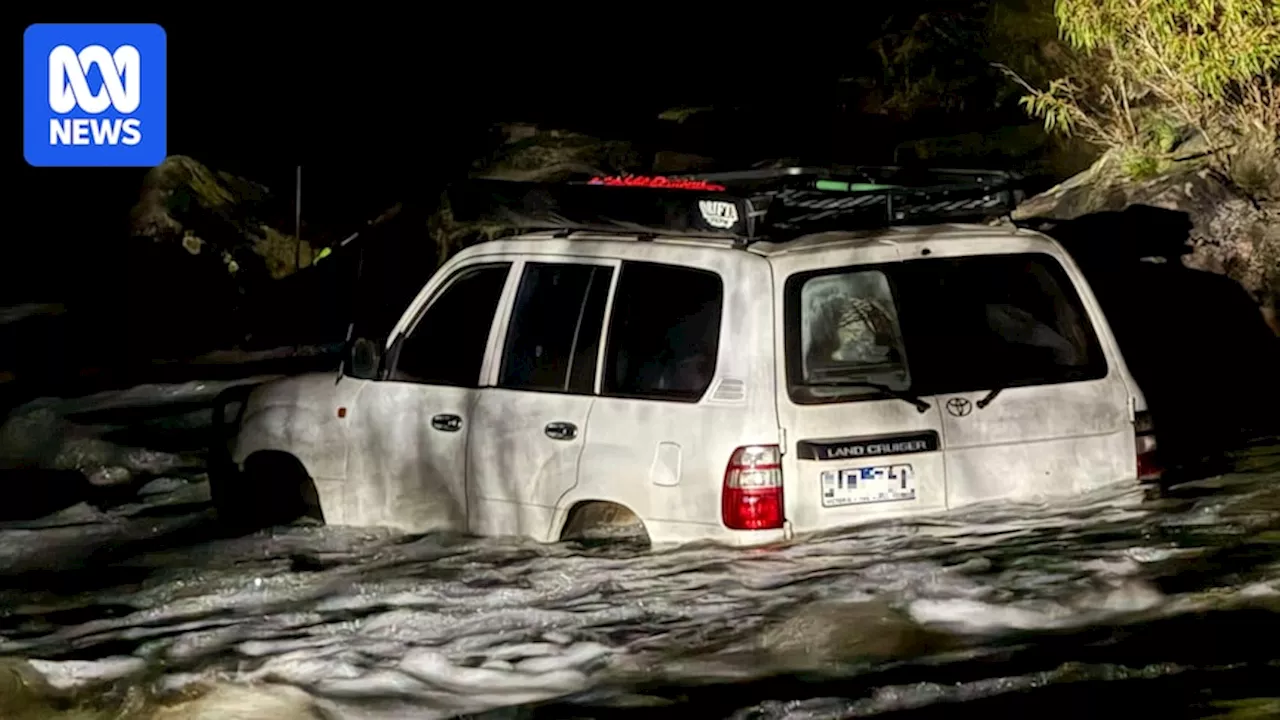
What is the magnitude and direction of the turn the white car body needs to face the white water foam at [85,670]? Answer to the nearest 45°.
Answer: approximately 45° to its left

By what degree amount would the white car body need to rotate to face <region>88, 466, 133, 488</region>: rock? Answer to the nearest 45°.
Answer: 0° — it already faces it

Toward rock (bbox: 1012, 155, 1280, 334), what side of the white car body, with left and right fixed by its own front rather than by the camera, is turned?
right

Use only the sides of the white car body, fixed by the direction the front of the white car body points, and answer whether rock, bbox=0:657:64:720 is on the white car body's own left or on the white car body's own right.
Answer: on the white car body's own left

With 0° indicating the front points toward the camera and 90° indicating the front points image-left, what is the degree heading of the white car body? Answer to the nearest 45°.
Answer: approximately 135°

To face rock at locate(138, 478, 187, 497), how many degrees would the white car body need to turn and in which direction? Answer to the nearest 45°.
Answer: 0° — it already faces it
